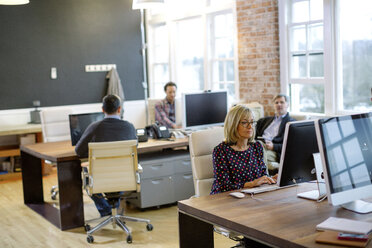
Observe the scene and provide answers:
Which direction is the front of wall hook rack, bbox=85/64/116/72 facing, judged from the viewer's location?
facing the viewer

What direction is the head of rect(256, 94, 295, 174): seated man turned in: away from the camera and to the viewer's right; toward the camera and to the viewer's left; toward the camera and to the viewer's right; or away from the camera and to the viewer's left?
toward the camera and to the viewer's left

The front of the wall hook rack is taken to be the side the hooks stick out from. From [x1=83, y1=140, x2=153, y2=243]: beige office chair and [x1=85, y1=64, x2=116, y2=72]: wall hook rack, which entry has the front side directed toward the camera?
the wall hook rack

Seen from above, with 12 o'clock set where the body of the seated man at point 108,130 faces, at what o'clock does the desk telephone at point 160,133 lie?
The desk telephone is roughly at 1 o'clock from the seated man.

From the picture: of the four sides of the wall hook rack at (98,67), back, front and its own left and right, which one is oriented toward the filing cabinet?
front

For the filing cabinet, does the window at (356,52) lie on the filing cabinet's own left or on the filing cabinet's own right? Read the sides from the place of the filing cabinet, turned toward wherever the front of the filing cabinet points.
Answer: on the filing cabinet's own left

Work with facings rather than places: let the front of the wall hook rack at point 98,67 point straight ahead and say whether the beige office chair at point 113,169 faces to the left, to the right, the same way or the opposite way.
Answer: the opposite way

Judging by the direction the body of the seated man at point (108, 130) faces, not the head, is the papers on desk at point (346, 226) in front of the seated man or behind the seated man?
behind

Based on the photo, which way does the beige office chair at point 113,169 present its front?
away from the camera

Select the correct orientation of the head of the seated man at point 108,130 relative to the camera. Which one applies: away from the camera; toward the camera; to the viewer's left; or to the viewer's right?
away from the camera

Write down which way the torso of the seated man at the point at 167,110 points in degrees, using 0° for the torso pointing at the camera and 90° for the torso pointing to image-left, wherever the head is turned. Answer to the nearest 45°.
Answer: approximately 315°

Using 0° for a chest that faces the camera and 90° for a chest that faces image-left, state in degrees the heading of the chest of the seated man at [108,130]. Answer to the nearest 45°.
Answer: approximately 180°

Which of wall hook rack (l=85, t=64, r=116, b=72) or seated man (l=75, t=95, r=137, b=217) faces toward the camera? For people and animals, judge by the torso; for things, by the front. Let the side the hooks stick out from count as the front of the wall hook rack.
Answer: the wall hook rack

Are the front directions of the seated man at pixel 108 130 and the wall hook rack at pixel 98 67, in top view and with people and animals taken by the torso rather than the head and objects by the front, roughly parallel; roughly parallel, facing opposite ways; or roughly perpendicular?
roughly parallel, facing opposite ways
